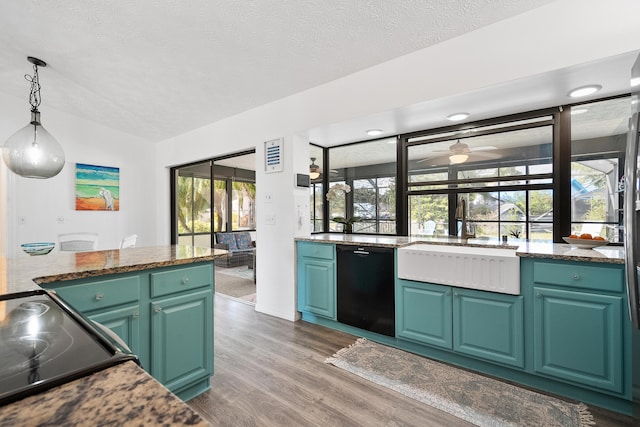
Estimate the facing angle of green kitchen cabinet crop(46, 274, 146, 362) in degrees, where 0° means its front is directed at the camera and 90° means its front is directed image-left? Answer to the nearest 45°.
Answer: approximately 315°

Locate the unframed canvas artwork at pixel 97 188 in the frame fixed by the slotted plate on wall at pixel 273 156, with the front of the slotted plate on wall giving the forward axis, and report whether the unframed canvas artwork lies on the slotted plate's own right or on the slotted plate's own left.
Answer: on the slotted plate's own right

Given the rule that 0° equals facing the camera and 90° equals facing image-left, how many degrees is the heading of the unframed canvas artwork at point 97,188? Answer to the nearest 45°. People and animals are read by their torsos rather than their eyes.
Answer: approximately 315°

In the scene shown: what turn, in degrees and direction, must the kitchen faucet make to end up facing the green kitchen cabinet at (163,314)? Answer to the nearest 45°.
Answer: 0° — it already faces it

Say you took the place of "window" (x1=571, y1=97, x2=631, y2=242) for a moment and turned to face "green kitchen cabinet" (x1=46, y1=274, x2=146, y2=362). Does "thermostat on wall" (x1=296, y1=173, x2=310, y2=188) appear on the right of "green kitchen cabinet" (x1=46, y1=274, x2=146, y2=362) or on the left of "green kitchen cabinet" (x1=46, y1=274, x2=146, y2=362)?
right

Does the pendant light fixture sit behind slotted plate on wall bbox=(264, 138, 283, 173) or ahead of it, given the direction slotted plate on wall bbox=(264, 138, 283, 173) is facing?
ahead

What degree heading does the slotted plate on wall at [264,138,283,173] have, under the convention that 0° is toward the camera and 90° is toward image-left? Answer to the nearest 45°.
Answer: approximately 45°

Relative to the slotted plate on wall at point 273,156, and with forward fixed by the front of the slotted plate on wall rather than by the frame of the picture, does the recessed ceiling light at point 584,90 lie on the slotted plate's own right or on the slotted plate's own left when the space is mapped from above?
on the slotted plate's own left

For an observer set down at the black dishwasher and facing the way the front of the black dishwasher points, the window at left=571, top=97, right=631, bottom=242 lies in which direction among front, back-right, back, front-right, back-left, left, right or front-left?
back-left
